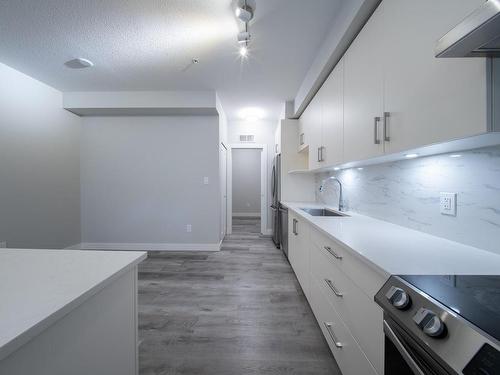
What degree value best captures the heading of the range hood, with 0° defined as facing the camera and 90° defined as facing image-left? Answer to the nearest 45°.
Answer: approximately 45°

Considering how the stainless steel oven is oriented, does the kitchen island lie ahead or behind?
ahead

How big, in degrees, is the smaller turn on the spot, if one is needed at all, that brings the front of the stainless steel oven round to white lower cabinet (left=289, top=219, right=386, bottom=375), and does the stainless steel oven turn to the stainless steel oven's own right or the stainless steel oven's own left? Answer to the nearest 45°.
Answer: approximately 90° to the stainless steel oven's own right

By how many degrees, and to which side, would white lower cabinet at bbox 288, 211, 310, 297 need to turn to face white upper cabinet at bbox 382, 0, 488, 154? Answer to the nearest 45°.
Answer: approximately 90° to its left

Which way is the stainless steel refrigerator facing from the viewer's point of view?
to the viewer's left

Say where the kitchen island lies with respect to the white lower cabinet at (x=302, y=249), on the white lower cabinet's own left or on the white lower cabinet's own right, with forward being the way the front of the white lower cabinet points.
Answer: on the white lower cabinet's own left

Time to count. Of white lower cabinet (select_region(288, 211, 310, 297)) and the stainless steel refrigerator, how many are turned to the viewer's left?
2

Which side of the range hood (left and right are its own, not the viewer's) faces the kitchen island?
front

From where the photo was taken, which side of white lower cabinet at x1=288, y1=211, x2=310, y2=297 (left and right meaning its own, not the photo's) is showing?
left

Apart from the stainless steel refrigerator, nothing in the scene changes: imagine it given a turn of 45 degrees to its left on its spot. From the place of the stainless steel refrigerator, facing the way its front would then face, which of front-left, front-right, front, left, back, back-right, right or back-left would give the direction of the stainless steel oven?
front-left

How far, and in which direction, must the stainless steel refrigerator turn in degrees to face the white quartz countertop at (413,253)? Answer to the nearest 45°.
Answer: approximately 90° to its left
